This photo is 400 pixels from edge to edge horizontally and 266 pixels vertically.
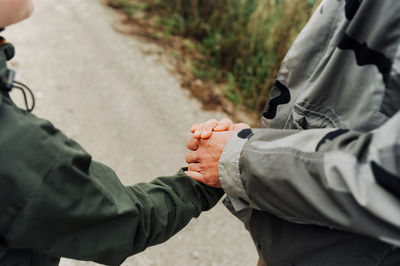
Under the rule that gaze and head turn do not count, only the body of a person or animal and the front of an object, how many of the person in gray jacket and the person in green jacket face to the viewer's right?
1

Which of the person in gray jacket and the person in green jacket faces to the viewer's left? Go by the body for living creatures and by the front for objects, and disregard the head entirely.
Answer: the person in gray jacket

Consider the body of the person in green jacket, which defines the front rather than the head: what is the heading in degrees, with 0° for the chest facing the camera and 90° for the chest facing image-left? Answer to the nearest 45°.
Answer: approximately 270°

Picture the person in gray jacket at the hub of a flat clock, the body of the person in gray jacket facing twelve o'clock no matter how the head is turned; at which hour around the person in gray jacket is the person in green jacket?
The person in green jacket is roughly at 11 o'clock from the person in gray jacket.

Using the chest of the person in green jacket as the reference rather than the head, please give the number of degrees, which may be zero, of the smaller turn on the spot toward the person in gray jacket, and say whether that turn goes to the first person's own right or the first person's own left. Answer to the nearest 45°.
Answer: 0° — they already face them

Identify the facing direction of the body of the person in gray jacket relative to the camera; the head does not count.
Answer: to the viewer's left

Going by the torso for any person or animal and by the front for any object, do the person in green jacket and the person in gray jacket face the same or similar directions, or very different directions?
very different directions
